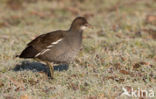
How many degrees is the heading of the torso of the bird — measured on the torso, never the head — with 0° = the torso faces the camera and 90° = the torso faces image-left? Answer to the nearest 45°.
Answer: approximately 270°
